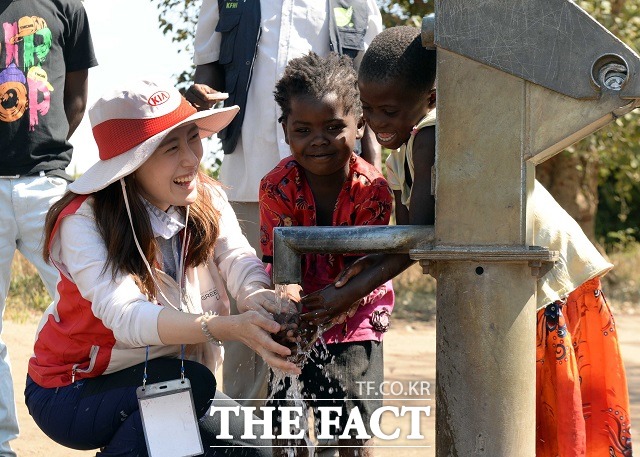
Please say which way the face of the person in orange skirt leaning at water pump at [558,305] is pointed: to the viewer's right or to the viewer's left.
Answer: to the viewer's left

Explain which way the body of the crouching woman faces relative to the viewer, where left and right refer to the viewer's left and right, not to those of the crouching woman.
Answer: facing the viewer and to the right of the viewer

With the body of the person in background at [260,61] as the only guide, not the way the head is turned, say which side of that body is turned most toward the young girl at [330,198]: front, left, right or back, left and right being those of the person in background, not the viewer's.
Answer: front

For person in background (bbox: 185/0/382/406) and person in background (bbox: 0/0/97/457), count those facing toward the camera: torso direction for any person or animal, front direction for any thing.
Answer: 2

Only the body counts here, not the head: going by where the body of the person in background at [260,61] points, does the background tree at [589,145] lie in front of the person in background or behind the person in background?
behind

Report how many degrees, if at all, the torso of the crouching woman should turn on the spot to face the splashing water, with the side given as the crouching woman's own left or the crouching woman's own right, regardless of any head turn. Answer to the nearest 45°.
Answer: approximately 45° to the crouching woman's own left

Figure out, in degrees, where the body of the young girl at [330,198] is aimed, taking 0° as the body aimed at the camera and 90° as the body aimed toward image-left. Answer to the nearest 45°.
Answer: approximately 0°

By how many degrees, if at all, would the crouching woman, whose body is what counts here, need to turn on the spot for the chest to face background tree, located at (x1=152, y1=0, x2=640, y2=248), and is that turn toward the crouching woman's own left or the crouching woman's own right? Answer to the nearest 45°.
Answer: approximately 90° to the crouching woman's own left

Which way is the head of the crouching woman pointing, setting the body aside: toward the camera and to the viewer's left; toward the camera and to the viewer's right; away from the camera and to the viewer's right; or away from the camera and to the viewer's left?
toward the camera and to the viewer's right

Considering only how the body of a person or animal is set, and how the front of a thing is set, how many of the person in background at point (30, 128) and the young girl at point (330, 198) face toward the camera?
2

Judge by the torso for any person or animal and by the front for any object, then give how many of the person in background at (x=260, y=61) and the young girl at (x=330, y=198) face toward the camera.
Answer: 2
